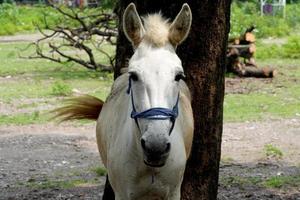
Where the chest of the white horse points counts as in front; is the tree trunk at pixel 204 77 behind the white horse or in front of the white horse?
behind

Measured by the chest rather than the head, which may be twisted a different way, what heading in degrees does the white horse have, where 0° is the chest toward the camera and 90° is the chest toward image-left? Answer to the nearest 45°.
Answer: approximately 0°

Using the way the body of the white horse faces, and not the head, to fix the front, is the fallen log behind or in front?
behind
